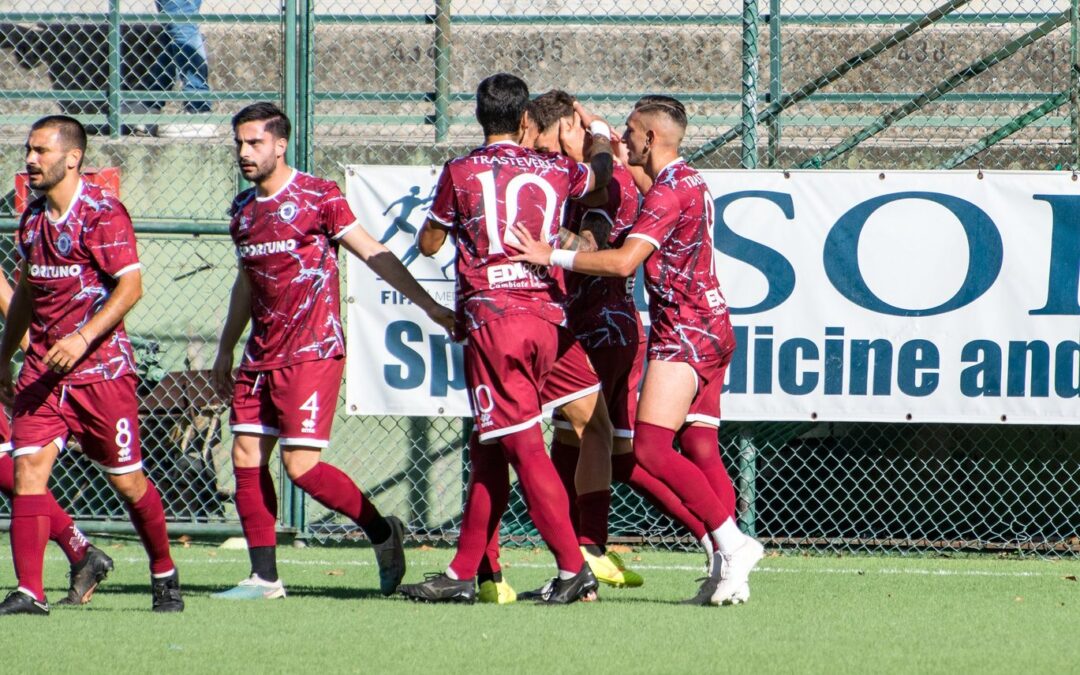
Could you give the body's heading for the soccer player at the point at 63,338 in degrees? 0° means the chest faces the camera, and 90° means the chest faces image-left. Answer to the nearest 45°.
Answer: approximately 45°

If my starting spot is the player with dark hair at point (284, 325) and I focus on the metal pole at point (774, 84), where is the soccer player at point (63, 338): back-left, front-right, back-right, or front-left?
back-left

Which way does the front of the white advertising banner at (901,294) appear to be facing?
toward the camera

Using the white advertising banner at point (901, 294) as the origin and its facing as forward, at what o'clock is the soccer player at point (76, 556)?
The soccer player is roughly at 2 o'clock from the white advertising banner.

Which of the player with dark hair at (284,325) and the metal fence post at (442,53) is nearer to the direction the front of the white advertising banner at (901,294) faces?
the player with dark hair

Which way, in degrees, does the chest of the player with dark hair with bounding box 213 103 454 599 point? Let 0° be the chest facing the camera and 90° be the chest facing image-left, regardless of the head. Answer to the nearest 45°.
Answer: approximately 45°

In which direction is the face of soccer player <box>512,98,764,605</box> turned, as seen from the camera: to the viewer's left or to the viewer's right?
to the viewer's left

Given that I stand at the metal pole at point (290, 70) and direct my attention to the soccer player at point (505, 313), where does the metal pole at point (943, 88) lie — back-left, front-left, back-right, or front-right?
front-left
